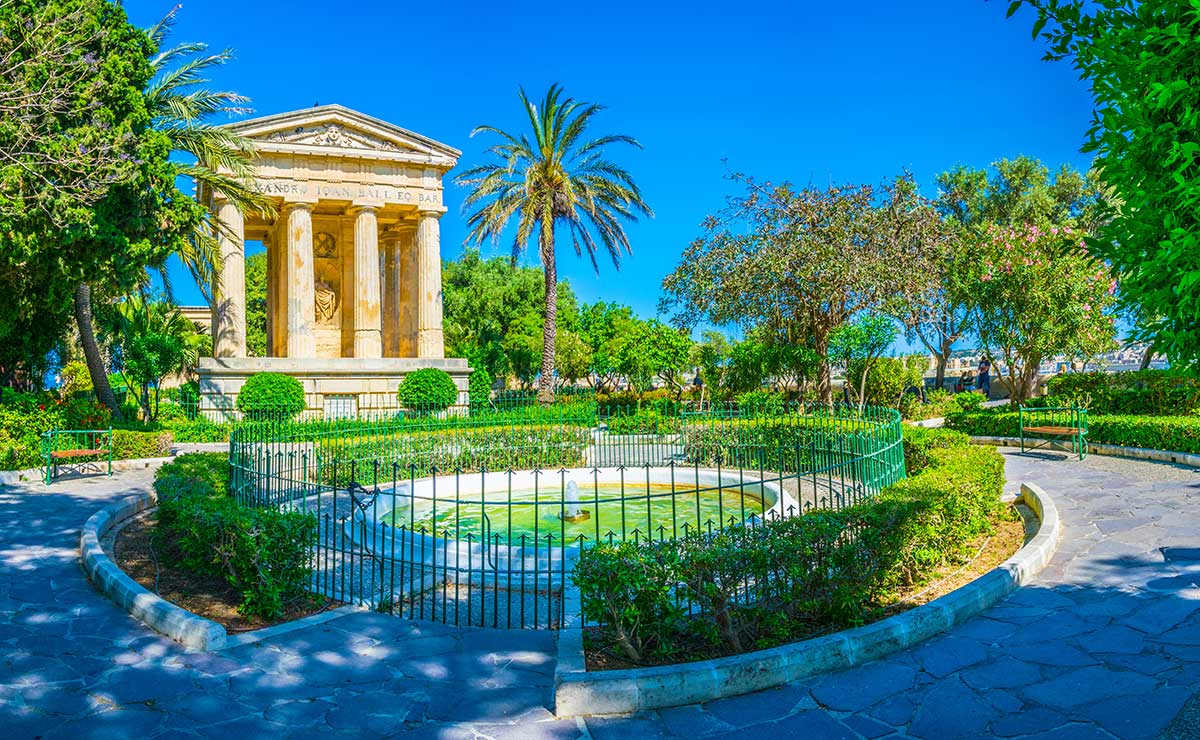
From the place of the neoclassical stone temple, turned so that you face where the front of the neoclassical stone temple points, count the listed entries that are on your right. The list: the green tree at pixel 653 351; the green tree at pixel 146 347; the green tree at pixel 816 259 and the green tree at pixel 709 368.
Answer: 1

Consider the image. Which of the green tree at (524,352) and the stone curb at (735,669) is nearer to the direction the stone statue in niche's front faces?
the stone curb

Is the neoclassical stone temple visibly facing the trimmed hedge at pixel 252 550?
yes

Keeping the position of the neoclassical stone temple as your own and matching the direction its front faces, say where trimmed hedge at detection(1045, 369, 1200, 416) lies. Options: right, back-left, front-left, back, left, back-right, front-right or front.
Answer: front-left

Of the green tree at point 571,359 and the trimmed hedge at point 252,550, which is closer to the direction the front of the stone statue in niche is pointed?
the trimmed hedge

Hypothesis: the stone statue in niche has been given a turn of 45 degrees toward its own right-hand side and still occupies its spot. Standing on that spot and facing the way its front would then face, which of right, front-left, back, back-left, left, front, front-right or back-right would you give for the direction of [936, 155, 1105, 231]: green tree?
back-left

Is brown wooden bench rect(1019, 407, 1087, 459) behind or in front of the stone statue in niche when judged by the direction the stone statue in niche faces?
in front

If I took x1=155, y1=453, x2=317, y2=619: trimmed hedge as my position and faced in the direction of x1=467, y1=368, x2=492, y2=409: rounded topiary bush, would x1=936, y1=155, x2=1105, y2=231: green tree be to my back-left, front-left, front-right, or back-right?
front-right

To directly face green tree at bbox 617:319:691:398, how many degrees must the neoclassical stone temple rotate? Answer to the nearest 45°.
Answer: approximately 45° to its left

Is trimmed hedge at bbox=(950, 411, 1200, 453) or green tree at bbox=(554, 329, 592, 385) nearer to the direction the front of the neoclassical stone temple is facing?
the trimmed hedge

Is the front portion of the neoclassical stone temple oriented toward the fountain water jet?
yes

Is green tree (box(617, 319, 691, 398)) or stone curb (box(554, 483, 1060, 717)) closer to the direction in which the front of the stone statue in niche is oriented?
the stone curb

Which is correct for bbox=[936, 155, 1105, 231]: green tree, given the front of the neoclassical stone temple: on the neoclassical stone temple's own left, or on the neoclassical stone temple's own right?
on the neoclassical stone temple's own left

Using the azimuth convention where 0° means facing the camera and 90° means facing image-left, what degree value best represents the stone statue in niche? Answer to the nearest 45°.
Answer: approximately 0°

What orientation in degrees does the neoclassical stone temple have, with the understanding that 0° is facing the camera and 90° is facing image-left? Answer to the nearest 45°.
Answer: approximately 0°

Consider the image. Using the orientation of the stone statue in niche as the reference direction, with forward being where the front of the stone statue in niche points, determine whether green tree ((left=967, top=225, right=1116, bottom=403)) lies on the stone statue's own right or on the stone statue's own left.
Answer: on the stone statue's own left

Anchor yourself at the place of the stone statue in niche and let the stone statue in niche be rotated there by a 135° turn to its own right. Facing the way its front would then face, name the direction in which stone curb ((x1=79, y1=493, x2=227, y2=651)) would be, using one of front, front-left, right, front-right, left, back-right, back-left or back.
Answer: back-left

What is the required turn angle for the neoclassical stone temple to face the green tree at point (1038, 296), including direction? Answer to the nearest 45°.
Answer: approximately 45° to its left

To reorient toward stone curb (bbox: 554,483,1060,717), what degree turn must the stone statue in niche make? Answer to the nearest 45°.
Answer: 0° — it already faces it
